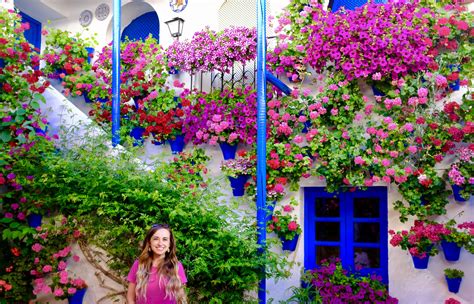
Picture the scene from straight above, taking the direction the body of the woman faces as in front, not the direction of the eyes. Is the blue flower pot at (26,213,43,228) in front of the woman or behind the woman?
behind

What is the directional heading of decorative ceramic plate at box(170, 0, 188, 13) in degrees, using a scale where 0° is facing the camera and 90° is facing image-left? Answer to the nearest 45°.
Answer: approximately 0°

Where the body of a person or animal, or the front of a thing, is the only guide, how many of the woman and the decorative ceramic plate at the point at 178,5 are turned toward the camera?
2

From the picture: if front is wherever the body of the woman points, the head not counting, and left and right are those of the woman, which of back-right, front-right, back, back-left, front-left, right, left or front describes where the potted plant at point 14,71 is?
back-right
